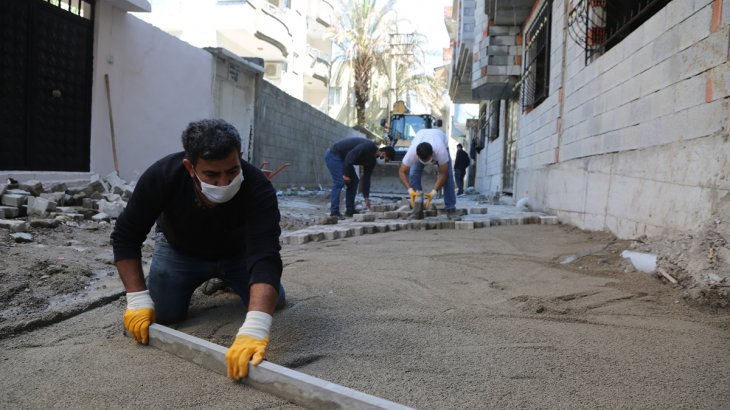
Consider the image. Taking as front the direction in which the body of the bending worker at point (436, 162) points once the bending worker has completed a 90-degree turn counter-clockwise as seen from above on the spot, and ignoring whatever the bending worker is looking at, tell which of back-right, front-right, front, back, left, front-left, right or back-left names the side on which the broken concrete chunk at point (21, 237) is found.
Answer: back-right

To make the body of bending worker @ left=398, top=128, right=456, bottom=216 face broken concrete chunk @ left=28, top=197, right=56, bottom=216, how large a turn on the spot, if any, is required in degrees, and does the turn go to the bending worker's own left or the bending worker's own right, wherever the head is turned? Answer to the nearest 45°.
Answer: approximately 45° to the bending worker's own right

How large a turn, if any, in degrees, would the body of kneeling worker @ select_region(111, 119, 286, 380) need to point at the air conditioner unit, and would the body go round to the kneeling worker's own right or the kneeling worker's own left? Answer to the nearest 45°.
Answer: approximately 180°

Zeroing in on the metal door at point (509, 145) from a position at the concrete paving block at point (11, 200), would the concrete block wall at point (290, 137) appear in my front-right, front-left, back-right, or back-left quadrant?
front-left

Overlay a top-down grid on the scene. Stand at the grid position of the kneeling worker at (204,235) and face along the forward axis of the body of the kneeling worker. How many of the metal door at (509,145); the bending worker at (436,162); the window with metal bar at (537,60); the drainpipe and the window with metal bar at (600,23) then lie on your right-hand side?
0

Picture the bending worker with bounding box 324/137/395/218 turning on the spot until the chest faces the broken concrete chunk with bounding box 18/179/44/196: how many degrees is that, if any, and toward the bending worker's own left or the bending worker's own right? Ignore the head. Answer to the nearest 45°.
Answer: approximately 135° to the bending worker's own right

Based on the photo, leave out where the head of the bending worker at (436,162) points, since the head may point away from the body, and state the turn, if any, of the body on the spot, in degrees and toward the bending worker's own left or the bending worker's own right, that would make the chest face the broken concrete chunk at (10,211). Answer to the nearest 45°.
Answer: approximately 45° to the bending worker's own right

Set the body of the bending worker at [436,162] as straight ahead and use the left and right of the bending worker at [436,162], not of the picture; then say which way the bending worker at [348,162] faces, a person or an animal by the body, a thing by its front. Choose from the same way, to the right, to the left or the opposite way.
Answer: to the left

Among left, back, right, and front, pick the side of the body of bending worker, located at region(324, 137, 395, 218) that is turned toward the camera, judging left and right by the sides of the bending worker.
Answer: right

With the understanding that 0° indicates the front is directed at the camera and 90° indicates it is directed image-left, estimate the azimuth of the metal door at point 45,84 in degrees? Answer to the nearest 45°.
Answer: approximately 315°

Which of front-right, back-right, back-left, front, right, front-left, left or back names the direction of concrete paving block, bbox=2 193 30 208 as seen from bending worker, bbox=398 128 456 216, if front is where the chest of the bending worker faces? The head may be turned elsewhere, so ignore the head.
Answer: front-right

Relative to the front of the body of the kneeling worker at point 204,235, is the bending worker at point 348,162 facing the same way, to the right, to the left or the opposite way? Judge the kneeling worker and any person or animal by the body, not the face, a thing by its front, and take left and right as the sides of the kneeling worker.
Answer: to the left

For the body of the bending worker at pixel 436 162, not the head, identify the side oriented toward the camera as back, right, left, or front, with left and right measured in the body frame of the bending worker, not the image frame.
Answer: front

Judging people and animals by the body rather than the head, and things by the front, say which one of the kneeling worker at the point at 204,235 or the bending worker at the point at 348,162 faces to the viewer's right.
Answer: the bending worker

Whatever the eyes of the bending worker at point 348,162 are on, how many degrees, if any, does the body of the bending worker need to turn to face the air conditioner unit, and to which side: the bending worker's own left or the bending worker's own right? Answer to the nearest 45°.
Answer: approximately 90° to the bending worker's own left

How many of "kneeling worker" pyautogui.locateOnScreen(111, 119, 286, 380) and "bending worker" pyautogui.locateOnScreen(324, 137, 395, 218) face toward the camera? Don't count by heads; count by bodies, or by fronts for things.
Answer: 1

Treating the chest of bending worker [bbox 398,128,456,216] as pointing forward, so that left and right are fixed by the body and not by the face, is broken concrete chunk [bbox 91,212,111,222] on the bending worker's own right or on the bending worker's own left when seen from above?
on the bending worker's own right

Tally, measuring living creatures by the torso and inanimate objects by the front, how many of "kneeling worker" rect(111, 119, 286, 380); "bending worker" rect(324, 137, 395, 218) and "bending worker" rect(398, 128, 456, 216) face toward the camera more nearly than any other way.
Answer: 2
